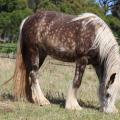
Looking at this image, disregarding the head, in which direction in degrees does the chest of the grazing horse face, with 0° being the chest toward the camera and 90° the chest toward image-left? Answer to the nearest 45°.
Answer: approximately 270°
